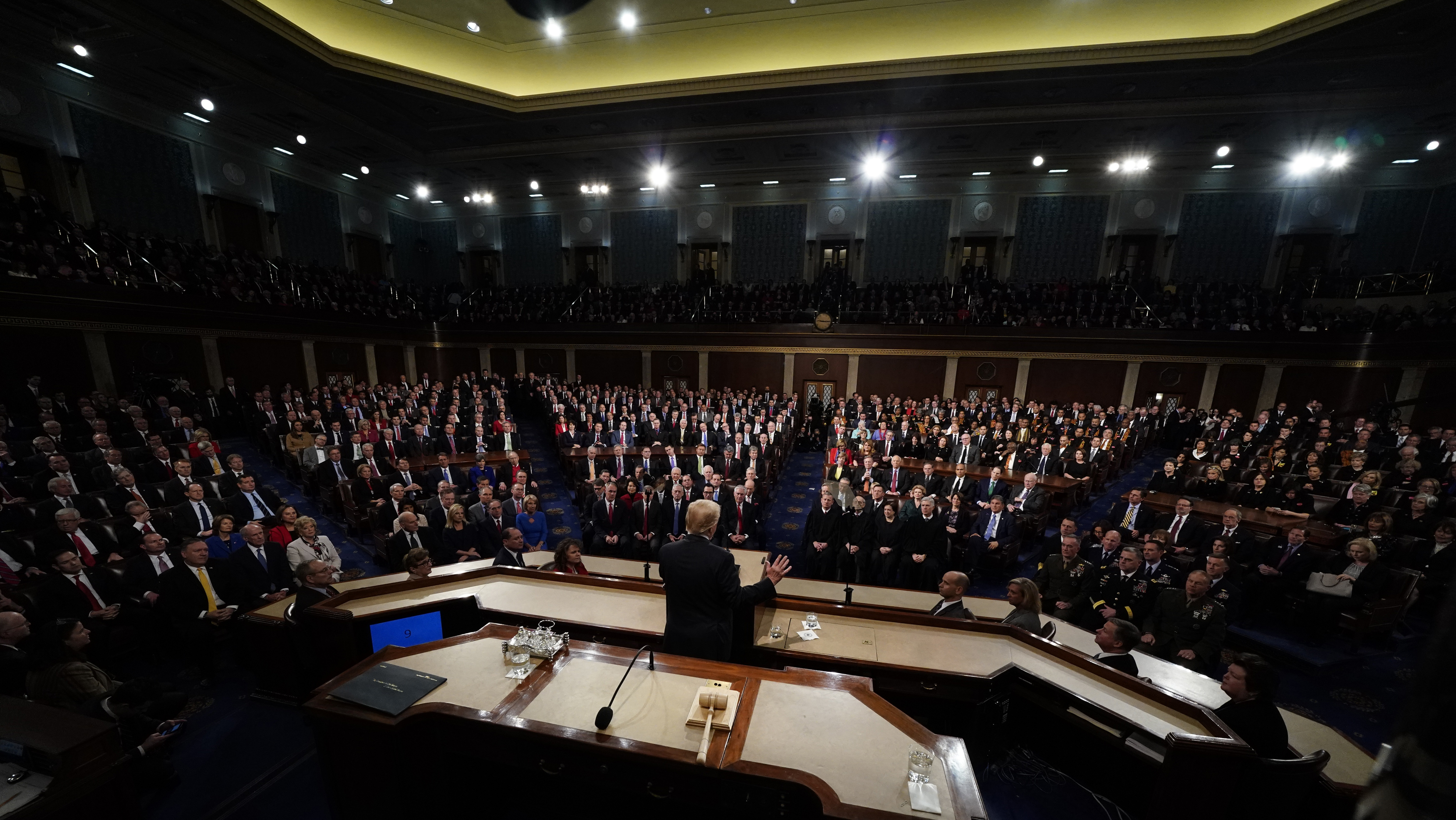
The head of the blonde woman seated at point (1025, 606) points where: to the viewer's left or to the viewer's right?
to the viewer's left

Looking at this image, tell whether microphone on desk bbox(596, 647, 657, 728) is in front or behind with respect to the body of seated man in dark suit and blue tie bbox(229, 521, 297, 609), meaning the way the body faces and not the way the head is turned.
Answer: in front

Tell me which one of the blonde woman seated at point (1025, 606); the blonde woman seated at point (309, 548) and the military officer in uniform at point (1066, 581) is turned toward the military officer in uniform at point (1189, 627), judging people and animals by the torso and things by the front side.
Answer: the blonde woman seated at point (309, 548)

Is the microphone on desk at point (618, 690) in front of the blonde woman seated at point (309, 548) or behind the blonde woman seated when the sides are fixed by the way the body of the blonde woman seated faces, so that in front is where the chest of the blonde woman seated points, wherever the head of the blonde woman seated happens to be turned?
in front

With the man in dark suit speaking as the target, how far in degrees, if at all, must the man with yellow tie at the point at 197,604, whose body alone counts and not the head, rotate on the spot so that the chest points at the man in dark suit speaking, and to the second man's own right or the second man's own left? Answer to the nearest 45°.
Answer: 0° — they already face them

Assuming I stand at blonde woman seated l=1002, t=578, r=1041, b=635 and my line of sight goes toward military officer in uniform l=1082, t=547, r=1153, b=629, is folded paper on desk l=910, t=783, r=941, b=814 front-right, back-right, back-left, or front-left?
back-right

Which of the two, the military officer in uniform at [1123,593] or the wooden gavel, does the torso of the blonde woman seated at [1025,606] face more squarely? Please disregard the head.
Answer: the wooden gavel

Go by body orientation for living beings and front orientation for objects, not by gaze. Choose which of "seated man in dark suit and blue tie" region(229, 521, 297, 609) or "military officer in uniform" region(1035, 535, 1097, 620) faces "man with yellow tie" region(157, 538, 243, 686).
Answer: the military officer in uniform

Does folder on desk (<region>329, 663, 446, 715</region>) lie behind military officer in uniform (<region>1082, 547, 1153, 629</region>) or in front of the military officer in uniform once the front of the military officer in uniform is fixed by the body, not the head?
in front

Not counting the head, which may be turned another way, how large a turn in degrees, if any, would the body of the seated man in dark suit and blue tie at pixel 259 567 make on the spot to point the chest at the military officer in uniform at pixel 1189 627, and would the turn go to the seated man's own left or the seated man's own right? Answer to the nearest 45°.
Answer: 0° — they already face them

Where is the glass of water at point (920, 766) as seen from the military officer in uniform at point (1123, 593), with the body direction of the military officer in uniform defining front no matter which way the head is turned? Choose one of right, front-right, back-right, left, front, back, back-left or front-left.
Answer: front-left

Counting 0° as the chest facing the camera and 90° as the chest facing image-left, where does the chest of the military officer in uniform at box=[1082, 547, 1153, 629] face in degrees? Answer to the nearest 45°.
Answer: approximately 45°
